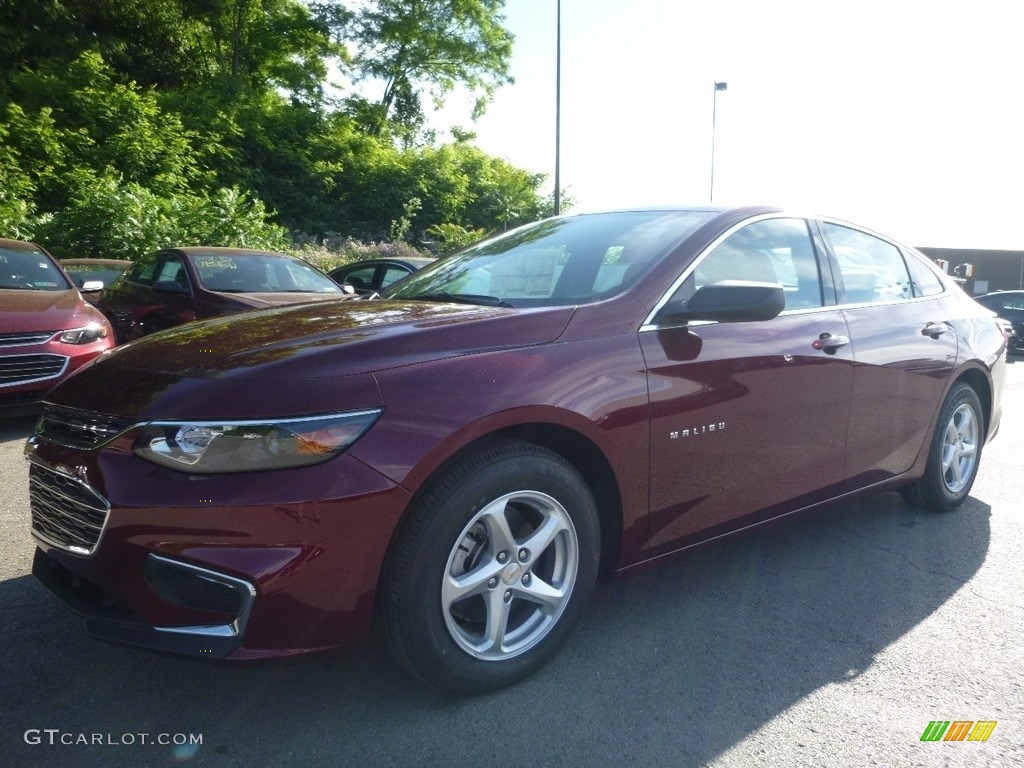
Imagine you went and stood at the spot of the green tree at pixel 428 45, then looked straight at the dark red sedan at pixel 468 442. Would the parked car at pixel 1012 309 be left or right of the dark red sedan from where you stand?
left

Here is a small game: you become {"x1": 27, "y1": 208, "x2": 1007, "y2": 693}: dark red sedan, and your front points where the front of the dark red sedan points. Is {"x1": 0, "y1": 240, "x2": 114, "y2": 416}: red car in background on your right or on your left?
on your right

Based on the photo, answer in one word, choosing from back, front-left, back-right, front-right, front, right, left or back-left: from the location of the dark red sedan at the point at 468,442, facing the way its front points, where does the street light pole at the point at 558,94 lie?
back-right

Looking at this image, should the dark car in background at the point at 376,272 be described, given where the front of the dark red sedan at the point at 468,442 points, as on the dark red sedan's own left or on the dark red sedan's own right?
on the dark red sedan's own right

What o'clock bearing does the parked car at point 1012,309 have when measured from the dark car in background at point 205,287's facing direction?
The parked car is roughly at 10 o'clock from the dark car in background.

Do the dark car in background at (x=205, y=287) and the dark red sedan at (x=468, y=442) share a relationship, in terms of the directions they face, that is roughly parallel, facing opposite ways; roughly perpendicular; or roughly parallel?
roughly perpendicular

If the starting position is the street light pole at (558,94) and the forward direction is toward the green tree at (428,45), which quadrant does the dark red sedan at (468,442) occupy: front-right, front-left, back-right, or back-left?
back-left

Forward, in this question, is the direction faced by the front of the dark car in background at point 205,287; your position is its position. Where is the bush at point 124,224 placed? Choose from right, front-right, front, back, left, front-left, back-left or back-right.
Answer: back-left

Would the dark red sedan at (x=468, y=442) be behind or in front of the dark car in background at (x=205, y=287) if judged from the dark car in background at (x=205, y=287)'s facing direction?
in front

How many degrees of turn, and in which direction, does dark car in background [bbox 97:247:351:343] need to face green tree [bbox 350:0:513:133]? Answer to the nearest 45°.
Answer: approximately 135° to its left

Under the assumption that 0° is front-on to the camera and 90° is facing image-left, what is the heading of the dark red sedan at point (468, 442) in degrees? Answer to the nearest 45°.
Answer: approximately 45°

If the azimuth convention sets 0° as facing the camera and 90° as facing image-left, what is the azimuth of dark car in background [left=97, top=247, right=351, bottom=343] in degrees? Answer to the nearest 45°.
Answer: approximately 315°

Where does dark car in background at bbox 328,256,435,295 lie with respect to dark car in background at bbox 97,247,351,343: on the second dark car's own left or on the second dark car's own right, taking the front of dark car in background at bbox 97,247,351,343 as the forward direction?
on the second dark car's own left

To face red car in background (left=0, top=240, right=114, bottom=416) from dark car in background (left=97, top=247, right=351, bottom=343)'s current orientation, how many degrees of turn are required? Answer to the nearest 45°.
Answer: approximately 90° to its right

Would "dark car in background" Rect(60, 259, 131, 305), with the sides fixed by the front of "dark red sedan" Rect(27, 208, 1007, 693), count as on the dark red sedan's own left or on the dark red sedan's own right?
on the dark red sedan's own right
